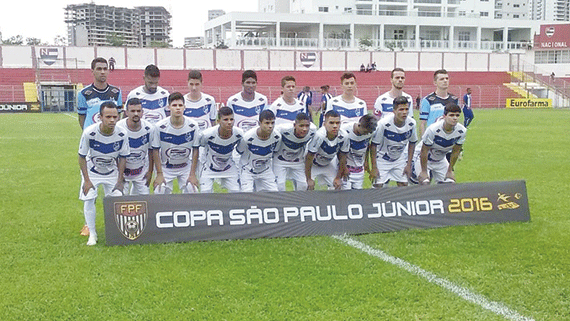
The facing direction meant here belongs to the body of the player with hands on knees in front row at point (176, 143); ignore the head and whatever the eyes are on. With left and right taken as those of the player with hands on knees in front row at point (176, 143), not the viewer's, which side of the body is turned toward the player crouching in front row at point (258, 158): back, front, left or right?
left

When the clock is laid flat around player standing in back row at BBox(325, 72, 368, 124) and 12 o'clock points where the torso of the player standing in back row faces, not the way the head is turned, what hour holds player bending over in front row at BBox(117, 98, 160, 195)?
The player bending over in front row is roughly at 2 o'clock from the player standing in back row.

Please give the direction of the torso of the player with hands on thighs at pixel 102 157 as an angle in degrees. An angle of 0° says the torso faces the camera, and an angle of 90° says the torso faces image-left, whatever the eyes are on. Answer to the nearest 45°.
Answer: approximately 0°

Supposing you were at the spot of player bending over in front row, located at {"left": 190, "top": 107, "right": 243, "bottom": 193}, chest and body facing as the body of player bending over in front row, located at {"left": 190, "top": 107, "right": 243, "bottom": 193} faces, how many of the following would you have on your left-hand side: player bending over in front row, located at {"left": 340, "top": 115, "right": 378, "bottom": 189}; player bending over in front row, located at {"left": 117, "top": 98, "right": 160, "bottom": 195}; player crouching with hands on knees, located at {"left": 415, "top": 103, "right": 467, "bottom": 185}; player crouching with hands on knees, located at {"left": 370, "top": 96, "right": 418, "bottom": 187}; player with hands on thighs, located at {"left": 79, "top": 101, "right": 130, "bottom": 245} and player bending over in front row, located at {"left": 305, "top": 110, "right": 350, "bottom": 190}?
4
